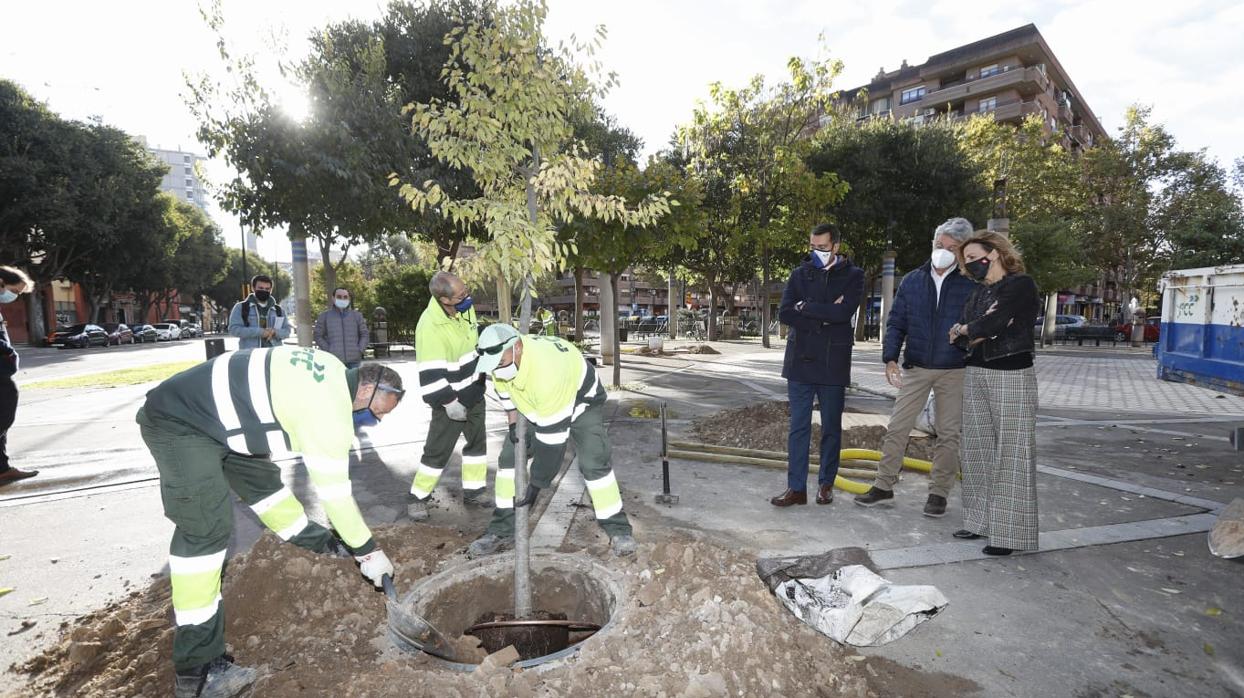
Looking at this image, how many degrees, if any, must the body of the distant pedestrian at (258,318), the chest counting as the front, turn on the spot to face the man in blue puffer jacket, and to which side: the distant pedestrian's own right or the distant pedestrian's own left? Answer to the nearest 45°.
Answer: approximately 45° to the distant pedestrian's own left

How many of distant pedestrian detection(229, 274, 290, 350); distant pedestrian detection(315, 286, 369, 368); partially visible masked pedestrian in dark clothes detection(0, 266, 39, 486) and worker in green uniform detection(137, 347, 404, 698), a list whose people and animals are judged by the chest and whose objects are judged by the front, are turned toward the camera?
2

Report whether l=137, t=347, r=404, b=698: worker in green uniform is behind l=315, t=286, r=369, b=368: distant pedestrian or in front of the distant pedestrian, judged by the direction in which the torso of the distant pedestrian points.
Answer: in front

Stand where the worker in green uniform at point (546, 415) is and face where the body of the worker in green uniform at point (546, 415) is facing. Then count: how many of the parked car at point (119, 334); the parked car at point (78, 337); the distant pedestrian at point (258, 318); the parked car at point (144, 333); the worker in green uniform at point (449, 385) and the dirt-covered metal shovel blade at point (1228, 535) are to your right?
5

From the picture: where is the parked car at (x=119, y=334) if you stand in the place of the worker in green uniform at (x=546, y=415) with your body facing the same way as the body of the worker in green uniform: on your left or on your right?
on your right

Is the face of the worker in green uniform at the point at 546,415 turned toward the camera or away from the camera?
toward the camera

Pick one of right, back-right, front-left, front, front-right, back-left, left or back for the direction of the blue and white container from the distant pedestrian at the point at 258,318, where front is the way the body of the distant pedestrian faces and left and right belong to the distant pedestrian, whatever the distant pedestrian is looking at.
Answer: front-left

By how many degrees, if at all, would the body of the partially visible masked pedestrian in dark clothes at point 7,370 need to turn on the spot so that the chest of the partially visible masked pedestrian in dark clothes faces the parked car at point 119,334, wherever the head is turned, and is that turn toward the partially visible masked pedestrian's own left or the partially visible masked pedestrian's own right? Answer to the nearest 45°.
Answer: approximately 90° to the partially visible masked pedestrian's own left

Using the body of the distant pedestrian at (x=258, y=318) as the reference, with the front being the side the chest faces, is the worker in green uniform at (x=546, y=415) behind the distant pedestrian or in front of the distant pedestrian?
in front

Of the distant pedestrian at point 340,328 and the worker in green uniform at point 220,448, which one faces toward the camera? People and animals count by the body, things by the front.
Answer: the distant pedestrian

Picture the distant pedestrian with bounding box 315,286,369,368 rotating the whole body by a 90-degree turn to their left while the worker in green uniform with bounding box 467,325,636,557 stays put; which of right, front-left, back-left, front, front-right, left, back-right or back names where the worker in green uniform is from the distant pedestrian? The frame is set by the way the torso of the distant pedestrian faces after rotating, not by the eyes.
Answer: right

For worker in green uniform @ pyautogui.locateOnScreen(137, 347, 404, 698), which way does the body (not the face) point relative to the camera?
to the viewer's right

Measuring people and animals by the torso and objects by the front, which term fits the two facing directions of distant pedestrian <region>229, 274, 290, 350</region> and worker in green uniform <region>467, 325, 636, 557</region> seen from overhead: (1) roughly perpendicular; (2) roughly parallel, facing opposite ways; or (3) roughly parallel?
roughly perpendicular

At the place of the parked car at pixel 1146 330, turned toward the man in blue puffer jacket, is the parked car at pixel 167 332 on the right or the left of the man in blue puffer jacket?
right

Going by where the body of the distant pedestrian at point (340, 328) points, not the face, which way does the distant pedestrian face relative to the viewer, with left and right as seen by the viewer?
facing the viewer

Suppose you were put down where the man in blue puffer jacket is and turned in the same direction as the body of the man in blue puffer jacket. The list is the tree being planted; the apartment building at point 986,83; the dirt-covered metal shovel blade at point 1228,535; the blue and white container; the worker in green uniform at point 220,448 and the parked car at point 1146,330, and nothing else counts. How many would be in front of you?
2
